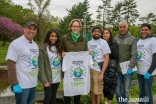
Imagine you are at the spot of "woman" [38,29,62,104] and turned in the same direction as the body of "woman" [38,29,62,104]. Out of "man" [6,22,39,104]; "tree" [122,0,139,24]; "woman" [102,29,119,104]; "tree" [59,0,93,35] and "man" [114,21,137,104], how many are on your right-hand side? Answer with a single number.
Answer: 1

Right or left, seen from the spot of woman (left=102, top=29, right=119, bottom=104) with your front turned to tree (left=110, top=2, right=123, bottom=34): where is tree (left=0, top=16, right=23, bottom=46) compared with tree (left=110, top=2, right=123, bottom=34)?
left

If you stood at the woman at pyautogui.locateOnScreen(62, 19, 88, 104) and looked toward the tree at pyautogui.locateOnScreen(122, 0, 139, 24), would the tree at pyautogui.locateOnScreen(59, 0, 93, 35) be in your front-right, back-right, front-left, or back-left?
front-left

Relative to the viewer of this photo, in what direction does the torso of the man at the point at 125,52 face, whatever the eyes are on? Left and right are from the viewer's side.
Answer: facing the viewer

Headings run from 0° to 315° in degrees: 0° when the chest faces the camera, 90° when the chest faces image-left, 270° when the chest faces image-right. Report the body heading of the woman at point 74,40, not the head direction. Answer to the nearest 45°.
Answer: approximately 0°

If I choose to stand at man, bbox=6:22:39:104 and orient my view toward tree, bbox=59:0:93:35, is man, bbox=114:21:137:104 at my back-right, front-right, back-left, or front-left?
front-right

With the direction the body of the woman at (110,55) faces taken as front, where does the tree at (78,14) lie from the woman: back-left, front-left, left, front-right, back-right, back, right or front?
back-right

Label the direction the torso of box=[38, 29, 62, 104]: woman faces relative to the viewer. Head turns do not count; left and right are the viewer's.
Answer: facing the viewer and to the right of the viewer

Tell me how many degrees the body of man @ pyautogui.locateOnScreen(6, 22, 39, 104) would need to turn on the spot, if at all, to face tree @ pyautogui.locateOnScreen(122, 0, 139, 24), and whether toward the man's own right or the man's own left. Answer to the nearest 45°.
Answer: approximately 90° to the man's own left

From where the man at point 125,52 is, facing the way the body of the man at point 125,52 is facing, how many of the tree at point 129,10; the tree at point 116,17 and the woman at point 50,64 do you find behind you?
2

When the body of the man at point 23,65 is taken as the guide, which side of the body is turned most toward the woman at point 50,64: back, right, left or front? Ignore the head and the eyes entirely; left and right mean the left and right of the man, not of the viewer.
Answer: left

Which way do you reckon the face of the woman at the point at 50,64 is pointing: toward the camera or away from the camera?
toward the camera

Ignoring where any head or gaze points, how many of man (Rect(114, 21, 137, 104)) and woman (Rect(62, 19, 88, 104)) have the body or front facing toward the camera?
2

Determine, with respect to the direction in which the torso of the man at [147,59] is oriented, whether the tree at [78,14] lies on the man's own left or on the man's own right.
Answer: on the man's own right

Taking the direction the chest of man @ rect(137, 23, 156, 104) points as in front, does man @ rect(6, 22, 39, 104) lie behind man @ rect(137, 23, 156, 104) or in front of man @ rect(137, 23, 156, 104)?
in front

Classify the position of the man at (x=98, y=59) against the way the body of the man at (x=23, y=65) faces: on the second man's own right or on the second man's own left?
on the second man's own left
